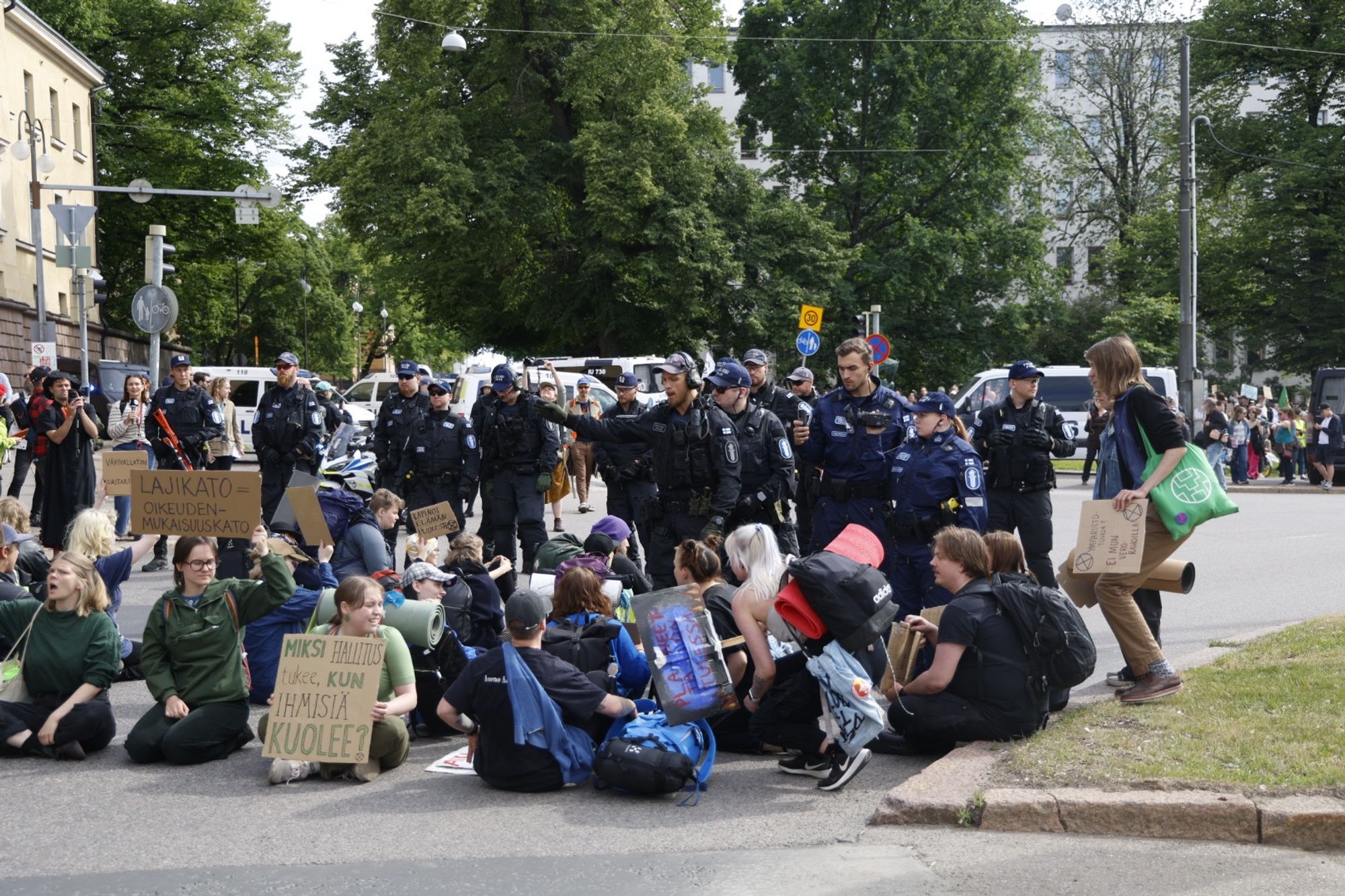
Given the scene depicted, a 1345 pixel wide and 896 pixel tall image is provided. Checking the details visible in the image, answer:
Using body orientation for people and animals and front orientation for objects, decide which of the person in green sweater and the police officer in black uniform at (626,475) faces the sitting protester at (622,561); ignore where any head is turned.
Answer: the police officer in black uniform

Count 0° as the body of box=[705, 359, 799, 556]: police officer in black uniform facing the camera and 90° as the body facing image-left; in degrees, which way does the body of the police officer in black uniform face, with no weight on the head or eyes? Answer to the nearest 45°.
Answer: approximately 45°

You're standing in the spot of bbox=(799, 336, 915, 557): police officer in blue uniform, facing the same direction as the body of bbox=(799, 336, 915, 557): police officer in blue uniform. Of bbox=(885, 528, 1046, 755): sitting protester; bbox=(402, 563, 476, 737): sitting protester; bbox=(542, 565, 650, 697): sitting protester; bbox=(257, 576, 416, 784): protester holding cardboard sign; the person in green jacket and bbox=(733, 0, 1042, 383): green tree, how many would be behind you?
1

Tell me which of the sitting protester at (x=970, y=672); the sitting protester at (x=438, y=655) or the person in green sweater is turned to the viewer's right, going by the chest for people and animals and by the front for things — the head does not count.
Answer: the sitting protester at (x=438, y=655)

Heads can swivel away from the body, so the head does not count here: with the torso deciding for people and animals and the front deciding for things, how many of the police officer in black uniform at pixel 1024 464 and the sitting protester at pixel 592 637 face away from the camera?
1

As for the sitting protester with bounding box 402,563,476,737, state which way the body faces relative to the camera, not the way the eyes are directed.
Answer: to the viewer's right

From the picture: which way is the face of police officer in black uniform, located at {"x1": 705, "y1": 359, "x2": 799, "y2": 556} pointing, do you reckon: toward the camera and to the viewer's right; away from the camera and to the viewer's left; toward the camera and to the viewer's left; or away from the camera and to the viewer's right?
toward the camera and to the viewer's left

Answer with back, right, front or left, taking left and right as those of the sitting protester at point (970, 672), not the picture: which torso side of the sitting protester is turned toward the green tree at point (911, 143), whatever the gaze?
right

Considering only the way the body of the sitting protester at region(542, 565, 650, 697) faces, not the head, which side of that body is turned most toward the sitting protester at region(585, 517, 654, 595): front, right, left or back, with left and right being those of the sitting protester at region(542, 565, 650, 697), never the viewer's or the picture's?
front

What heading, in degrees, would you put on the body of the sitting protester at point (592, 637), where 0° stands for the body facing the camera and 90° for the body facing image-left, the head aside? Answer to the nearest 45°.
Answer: approximately 180°

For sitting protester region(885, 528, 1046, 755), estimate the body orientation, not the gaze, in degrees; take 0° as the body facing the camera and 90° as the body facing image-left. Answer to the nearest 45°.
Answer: approximately 90°

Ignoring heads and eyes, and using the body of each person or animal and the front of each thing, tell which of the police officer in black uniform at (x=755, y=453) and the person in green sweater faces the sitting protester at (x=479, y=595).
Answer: the police officer in black uniform

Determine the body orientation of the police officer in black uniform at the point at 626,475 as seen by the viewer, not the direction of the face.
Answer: toward the camera

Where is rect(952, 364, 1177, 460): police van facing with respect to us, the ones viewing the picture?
facing to the left of the viewer

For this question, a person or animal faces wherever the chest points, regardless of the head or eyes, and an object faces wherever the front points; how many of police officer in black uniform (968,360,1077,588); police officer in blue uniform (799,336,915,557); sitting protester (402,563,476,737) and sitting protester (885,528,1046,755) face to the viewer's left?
1

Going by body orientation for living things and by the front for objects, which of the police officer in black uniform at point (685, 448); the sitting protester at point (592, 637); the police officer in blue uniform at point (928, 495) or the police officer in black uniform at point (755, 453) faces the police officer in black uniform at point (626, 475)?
the sitting protester

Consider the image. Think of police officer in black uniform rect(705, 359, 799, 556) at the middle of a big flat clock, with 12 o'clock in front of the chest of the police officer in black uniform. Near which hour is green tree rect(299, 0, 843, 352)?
The green tree is roughly at 4 o'clock from the police officer in black uniform.

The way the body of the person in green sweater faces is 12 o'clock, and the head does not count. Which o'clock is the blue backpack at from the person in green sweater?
The blue backpack is roughly at 9 o'clock from the person in green sweater.

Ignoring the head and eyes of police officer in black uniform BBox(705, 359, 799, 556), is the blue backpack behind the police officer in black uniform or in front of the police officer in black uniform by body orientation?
in front
